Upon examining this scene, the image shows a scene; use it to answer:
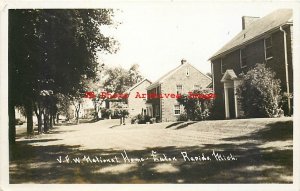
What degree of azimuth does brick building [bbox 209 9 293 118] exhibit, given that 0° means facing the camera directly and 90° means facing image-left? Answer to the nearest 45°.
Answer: approximately 45°

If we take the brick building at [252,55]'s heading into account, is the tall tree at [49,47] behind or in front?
in front

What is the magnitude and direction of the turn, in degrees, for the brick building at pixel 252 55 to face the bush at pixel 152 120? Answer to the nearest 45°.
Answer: approximately 45° to its right
